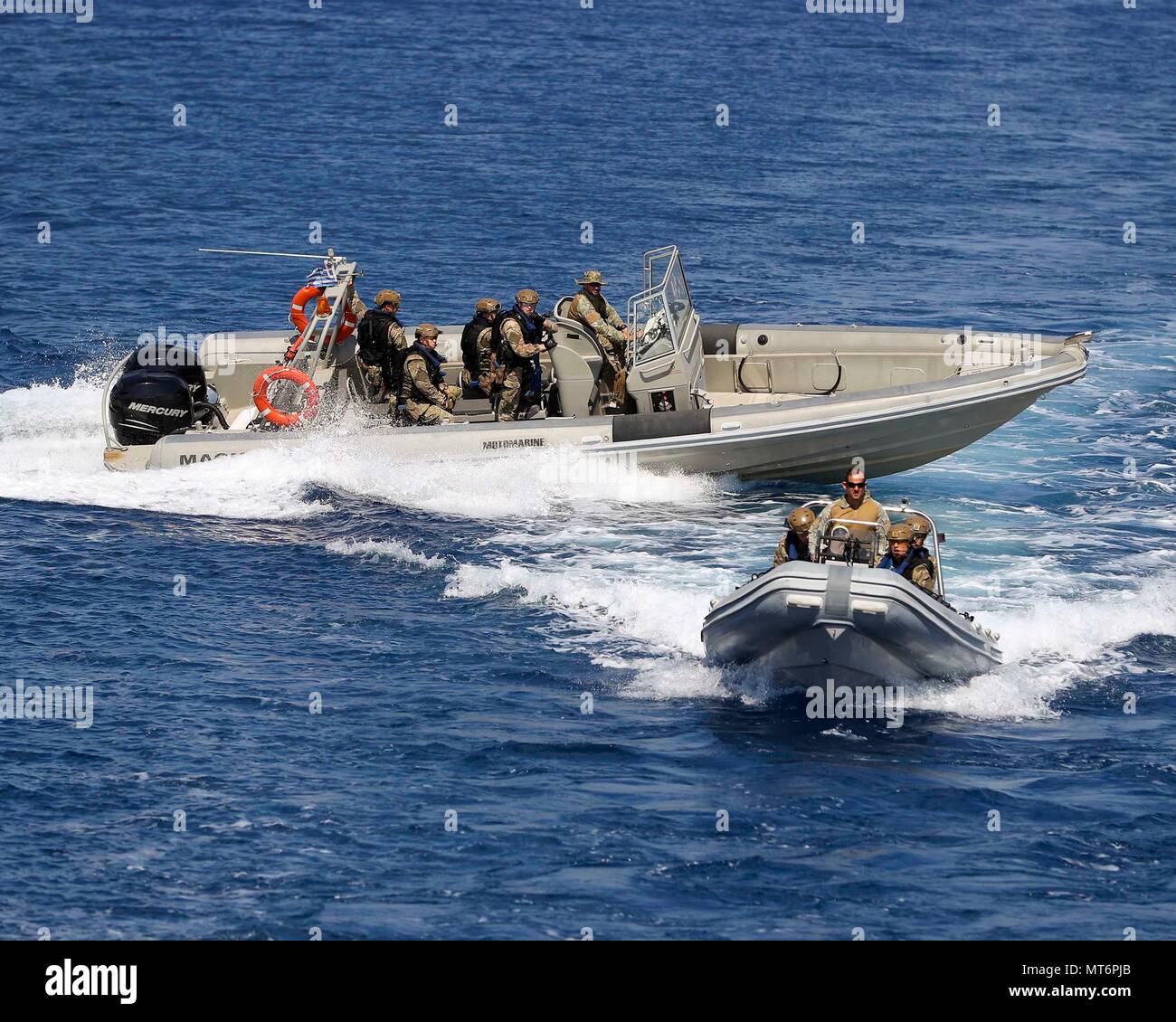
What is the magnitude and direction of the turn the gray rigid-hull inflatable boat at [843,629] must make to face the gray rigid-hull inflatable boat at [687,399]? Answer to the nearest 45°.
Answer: approximately 180°

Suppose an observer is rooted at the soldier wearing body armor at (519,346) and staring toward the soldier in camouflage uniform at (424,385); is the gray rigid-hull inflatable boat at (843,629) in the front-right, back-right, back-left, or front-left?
back-left

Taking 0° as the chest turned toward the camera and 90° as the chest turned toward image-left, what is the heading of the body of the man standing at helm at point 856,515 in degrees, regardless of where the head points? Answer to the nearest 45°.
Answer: approximately 0°

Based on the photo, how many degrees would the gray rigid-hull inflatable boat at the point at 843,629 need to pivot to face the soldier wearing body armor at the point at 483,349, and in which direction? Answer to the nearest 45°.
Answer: approximately 135° to its right

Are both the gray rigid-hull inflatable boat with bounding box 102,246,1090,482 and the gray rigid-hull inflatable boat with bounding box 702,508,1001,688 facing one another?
no

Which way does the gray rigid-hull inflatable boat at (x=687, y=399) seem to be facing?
to the viewer's right

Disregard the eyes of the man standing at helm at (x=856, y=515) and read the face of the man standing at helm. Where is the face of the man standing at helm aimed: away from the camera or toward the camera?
toward the camera

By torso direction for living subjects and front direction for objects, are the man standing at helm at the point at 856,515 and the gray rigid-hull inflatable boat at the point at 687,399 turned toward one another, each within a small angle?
no

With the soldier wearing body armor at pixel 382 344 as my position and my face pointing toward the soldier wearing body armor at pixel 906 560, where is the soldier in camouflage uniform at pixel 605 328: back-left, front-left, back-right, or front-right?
front-left

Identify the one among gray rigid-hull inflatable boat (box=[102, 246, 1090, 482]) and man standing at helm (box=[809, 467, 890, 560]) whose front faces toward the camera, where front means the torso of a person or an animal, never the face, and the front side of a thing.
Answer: the man standing at helm

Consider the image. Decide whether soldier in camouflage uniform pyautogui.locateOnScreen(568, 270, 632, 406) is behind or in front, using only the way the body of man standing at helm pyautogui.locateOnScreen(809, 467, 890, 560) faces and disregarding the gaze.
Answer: behind

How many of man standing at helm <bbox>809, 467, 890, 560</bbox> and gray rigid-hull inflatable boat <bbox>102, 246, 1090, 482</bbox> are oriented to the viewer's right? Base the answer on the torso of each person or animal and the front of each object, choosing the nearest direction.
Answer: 1

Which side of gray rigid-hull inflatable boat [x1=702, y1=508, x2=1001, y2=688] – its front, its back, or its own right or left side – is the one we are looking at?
front

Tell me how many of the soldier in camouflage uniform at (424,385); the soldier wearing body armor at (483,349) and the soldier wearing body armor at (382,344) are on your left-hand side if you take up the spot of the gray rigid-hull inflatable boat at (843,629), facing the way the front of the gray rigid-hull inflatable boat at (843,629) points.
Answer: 0

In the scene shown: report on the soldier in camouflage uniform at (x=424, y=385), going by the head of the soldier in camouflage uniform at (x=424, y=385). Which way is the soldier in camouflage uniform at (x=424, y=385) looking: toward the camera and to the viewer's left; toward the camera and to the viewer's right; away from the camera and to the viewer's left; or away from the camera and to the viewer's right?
toward the camera and to the viewer's right

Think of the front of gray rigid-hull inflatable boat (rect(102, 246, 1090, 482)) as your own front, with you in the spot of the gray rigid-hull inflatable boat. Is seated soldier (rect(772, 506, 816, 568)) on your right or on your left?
on your right

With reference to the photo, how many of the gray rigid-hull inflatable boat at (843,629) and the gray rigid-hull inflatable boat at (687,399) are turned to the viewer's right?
1

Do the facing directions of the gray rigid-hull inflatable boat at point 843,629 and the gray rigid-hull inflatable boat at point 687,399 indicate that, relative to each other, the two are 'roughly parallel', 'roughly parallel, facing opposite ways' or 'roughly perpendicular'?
roughly perpendicular
